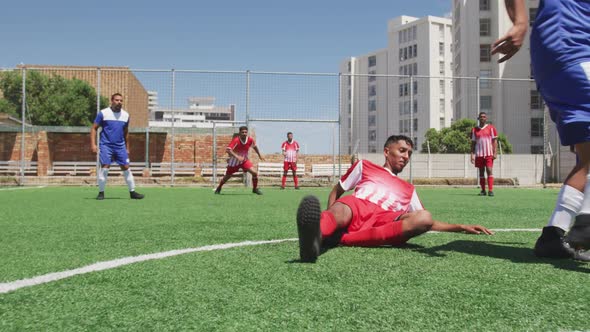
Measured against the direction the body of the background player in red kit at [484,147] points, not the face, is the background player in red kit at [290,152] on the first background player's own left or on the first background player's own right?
on the first background player's own right

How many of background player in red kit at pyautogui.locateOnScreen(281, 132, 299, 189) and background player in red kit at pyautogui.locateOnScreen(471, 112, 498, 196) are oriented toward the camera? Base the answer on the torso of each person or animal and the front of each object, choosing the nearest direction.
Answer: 2

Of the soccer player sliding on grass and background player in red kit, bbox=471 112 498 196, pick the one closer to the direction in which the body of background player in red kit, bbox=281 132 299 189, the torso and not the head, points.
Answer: the soccer player sliding on grass

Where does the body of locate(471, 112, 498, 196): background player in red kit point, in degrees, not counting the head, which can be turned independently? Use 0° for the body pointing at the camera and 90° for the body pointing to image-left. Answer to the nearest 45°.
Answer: approximately 0°

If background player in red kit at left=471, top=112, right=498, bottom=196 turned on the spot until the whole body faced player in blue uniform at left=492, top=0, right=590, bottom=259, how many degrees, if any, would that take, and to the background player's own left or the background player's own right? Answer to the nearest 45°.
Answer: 0° — they already face them

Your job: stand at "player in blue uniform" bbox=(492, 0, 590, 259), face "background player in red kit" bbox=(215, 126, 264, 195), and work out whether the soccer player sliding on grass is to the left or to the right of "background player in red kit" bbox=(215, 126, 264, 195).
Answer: left

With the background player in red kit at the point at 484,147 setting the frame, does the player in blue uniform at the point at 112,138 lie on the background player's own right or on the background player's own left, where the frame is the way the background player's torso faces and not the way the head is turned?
on the background player's own right

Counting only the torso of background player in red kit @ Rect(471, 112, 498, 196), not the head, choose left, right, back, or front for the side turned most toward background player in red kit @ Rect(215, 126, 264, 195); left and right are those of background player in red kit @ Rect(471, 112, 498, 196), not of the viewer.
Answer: right
